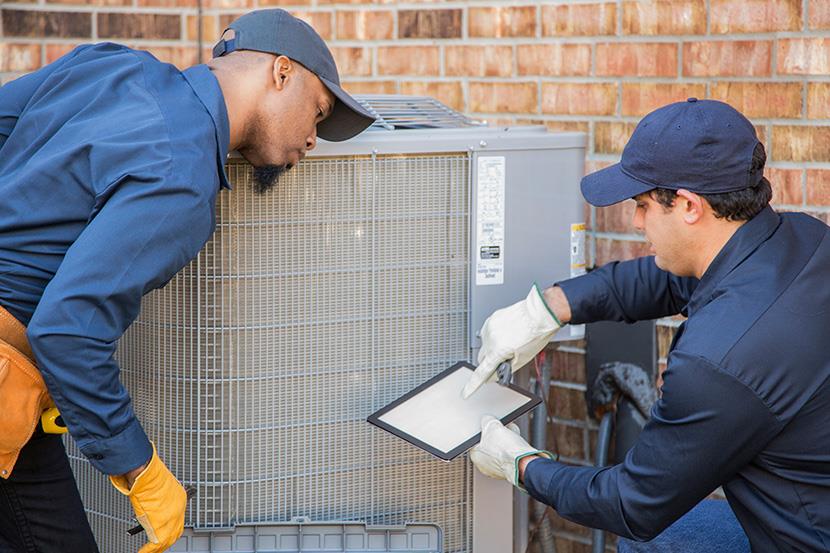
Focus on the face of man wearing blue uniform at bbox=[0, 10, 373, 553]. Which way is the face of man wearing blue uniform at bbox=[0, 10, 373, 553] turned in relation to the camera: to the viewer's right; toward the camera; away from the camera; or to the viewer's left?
to the viewer's right

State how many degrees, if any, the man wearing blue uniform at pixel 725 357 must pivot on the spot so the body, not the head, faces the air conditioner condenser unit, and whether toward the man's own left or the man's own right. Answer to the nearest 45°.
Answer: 0° — they already face it

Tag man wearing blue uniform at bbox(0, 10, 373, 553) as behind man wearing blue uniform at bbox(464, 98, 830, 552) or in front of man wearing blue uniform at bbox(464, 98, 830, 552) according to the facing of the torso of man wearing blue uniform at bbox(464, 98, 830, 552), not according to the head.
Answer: in front

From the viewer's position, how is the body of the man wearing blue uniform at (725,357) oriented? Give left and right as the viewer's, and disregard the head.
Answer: facing to the left of the viewer

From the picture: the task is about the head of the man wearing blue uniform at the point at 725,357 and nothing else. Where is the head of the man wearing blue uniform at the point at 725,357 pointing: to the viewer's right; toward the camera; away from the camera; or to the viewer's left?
to the viewer's left
